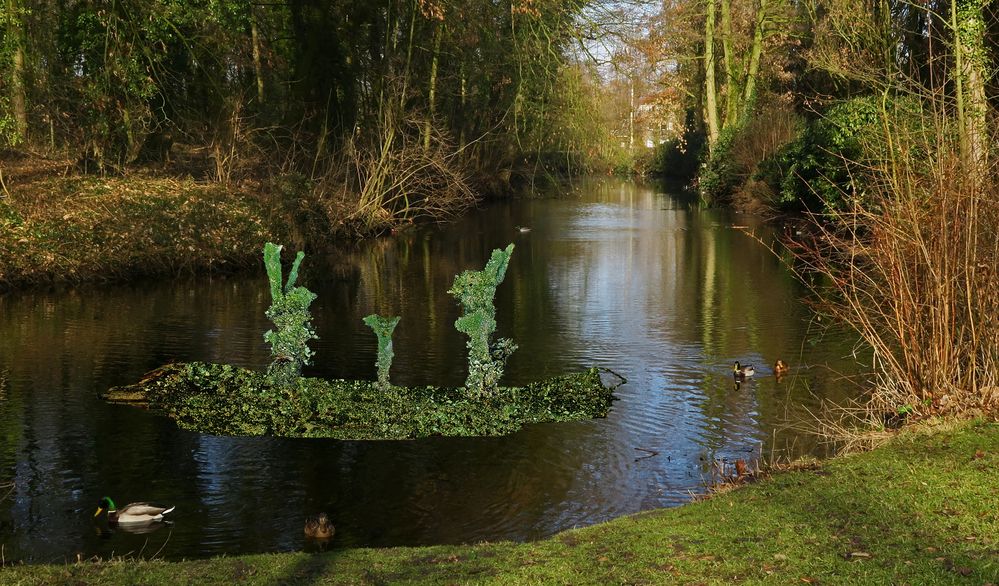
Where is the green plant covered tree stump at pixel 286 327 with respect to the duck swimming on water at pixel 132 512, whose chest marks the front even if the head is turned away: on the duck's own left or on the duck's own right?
on the duck's own right

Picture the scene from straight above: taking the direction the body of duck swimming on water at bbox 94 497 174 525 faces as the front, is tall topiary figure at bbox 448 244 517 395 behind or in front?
behind

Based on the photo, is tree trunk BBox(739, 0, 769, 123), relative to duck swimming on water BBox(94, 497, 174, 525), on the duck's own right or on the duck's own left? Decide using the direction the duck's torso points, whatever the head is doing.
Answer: on the duck's own right

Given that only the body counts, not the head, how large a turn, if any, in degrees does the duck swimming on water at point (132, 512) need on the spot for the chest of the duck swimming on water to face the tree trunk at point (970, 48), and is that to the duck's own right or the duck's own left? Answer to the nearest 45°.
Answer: approximately 180°

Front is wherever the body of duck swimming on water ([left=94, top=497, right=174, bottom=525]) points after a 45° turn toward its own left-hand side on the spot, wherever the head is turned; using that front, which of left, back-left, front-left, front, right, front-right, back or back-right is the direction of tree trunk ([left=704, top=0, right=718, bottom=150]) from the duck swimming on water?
back

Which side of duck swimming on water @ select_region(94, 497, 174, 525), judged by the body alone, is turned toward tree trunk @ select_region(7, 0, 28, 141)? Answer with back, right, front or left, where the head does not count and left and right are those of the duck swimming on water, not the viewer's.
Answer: right

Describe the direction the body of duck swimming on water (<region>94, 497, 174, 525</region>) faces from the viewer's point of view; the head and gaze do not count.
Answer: to the viewer's left

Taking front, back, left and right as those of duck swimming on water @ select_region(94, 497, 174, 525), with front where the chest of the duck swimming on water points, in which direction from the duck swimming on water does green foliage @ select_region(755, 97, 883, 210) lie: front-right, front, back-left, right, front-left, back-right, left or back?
back-right

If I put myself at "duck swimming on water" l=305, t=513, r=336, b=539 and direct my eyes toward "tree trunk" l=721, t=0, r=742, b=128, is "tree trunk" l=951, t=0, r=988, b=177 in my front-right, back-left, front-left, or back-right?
front-right

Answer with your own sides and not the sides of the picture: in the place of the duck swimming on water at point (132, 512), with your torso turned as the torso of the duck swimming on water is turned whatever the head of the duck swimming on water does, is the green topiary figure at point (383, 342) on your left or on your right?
on your right

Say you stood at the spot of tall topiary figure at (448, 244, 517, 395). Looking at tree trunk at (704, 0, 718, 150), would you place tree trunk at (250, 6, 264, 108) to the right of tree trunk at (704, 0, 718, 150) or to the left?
left

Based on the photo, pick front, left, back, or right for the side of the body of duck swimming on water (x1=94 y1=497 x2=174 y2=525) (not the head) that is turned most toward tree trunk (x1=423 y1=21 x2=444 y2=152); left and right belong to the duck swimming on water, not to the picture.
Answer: right
